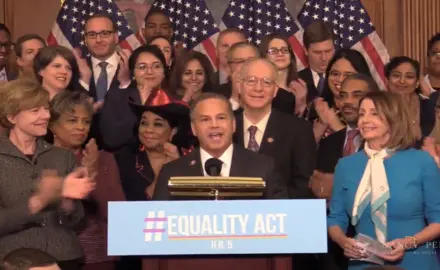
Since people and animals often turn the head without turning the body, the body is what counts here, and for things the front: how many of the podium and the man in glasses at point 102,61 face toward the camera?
2

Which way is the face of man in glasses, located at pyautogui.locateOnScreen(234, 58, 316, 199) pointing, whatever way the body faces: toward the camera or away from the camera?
toward the camera

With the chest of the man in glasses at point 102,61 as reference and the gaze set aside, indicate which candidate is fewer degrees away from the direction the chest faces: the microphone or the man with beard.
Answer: the microphone

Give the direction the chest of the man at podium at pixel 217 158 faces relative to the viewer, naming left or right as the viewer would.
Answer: facing the viewer

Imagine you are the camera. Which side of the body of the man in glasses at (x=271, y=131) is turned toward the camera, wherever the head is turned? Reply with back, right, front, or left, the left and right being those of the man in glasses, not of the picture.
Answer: front

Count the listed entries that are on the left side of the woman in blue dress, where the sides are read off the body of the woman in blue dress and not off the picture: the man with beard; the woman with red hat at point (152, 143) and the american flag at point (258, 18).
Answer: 0

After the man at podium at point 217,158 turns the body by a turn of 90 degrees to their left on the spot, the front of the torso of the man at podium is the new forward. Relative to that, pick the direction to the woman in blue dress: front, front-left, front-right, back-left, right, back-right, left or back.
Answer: front

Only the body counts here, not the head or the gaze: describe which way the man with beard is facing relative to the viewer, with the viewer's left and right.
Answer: facing the viewer and to the left of the viewer

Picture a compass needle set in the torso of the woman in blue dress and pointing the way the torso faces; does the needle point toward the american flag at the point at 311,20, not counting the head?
no

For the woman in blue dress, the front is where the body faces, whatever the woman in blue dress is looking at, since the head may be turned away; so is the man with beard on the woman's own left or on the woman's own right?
on the woman's own right

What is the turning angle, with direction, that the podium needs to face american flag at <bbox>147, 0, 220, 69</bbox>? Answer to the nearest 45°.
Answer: approximately 180°

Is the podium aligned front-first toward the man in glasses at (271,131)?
no

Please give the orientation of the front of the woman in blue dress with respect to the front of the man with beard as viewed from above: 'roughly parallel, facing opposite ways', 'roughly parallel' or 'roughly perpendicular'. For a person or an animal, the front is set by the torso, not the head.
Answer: roughly parallel

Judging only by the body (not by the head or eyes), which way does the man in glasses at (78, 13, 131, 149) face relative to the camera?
toward the camera

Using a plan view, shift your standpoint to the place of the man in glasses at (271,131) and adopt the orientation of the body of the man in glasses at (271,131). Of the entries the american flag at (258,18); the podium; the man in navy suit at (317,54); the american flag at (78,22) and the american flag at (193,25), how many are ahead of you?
1

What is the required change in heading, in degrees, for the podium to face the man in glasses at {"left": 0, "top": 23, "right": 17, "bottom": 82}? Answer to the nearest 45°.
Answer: approximately 135° to its right

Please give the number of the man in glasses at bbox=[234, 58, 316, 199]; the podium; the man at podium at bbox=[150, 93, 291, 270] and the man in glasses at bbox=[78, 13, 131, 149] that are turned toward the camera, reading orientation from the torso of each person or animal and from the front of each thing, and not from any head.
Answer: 4
